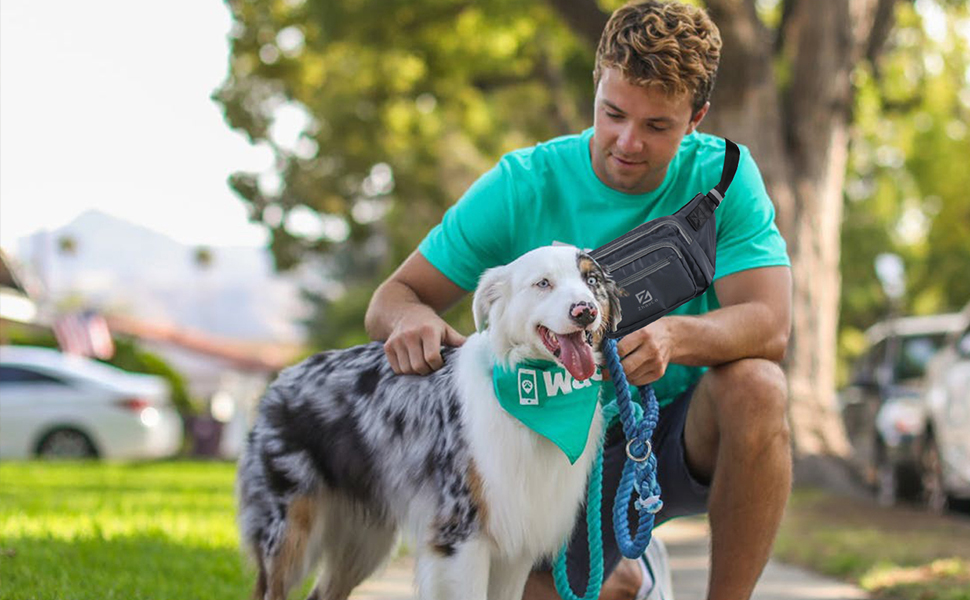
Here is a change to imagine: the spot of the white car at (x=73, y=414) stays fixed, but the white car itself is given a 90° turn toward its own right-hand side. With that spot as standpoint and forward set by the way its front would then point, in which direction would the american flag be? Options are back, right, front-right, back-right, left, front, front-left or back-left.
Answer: front

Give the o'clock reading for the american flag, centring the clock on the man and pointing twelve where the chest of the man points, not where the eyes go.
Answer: The american flag is roughly at 5 o'clock from the man.

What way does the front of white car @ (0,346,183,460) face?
to the viewer's left

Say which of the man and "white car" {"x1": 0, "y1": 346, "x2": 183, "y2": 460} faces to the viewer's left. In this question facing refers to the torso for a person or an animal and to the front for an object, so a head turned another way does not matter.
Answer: the white car

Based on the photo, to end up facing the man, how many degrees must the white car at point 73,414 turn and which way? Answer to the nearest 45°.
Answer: approximately 90° to its left

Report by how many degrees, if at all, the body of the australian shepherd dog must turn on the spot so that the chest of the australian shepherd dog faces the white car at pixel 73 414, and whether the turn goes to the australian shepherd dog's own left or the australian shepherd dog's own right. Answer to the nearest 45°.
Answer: approximately 135° to the australian shepherd dog's own left

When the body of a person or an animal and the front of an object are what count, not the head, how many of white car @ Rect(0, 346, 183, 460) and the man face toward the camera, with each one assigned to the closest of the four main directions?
1

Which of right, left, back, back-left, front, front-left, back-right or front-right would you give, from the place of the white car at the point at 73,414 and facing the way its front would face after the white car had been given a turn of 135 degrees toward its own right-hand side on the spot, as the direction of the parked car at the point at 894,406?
right

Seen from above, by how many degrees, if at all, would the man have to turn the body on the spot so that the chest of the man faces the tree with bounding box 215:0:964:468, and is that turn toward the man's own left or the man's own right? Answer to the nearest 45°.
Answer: approximately 180°

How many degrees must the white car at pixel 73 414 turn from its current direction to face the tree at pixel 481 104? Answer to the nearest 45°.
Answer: approximately 180°
